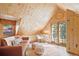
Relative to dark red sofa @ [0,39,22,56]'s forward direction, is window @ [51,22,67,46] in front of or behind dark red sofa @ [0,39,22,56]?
in front

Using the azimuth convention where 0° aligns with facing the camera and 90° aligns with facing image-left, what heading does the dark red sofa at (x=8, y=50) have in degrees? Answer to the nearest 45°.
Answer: approximately 270°
